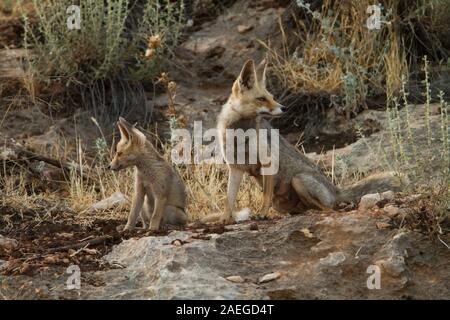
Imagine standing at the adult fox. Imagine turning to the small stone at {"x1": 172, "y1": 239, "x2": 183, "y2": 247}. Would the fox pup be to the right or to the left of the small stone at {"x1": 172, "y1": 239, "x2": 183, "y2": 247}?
right

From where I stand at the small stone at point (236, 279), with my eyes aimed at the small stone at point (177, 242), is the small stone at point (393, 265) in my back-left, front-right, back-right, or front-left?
back-right

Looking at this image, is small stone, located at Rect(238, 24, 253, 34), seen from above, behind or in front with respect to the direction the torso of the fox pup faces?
behind

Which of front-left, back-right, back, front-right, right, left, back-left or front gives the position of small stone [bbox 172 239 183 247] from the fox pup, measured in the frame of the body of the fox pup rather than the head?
front-left

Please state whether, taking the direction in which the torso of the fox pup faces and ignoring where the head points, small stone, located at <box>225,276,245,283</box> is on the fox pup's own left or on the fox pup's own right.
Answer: on the fox pup's own left

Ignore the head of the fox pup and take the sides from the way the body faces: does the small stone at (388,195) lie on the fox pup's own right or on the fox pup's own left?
on the fox pup's own left

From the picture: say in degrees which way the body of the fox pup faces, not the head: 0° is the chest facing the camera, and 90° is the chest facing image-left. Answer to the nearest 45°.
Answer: approximately 45°

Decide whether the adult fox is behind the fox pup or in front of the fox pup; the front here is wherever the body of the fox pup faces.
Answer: behind

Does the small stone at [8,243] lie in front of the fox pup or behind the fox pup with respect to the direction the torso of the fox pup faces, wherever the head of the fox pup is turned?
in front

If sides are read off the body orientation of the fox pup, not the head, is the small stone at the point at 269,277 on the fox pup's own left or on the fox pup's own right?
on the fox pup's own left

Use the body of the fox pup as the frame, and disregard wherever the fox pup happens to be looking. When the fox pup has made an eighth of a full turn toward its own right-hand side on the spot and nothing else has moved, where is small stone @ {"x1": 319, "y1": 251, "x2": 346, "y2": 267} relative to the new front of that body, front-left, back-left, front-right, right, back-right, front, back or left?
back-left
